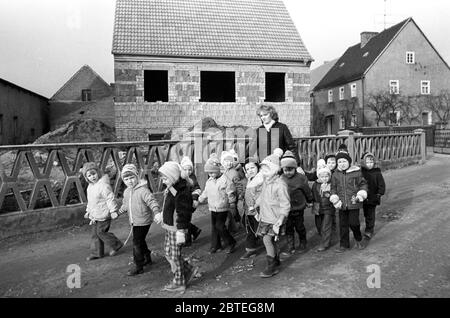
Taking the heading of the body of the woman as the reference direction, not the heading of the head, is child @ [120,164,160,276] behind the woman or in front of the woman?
in front

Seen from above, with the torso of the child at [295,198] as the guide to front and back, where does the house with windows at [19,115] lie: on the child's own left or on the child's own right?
on the child's own right

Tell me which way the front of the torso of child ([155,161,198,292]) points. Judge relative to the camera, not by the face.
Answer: to the viewer's left

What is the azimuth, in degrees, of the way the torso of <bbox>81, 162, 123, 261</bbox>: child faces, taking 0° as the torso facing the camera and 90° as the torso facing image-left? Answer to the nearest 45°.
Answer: approximately 45°

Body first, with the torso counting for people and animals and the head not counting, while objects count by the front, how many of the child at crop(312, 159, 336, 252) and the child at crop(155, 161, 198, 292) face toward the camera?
1

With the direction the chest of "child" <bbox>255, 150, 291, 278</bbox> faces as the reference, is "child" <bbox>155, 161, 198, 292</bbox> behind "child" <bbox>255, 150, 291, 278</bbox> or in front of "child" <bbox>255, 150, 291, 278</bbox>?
in front

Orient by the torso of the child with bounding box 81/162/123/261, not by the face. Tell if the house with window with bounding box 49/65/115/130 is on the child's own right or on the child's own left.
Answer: on the child's own right

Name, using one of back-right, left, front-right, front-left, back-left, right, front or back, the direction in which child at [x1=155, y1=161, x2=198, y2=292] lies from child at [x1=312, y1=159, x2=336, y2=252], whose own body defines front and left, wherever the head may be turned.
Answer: front-right

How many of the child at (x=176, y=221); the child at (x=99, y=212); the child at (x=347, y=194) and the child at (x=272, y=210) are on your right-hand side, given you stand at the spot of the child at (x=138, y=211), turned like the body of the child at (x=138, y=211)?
1
